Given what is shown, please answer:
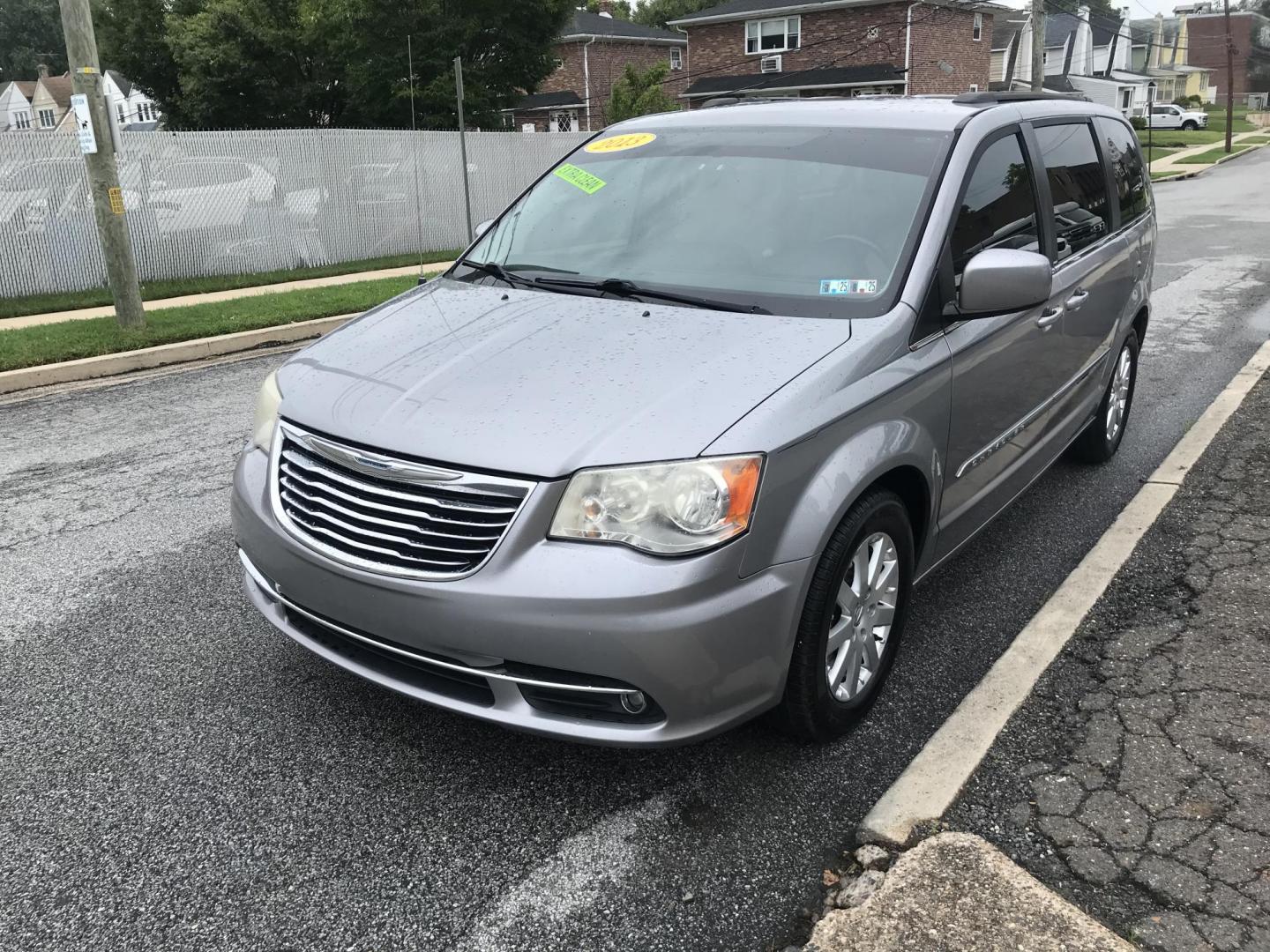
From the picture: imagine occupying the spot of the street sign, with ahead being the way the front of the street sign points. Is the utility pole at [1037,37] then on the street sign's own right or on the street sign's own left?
on the street sign's own left

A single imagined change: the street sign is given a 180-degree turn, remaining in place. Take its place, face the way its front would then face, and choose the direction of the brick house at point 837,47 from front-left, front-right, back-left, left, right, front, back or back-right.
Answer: front-right

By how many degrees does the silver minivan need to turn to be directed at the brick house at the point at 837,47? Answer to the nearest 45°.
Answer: approximately 135° to its right

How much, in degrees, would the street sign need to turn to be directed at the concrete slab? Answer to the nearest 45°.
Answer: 0° — it already faces it

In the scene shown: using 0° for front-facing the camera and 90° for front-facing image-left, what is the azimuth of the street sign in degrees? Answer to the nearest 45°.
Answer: approximately 0°

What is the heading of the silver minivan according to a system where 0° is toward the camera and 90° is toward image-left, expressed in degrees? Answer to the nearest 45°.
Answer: approximately 45°

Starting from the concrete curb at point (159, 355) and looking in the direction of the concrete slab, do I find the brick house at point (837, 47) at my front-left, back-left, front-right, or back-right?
back-left

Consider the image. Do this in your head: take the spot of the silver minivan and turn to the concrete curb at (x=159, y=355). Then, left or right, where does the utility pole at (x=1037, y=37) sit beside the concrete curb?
right

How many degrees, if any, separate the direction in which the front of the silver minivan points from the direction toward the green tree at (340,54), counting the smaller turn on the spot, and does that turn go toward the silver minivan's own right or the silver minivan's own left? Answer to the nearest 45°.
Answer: approximately 135° to the silver minivan's own right
